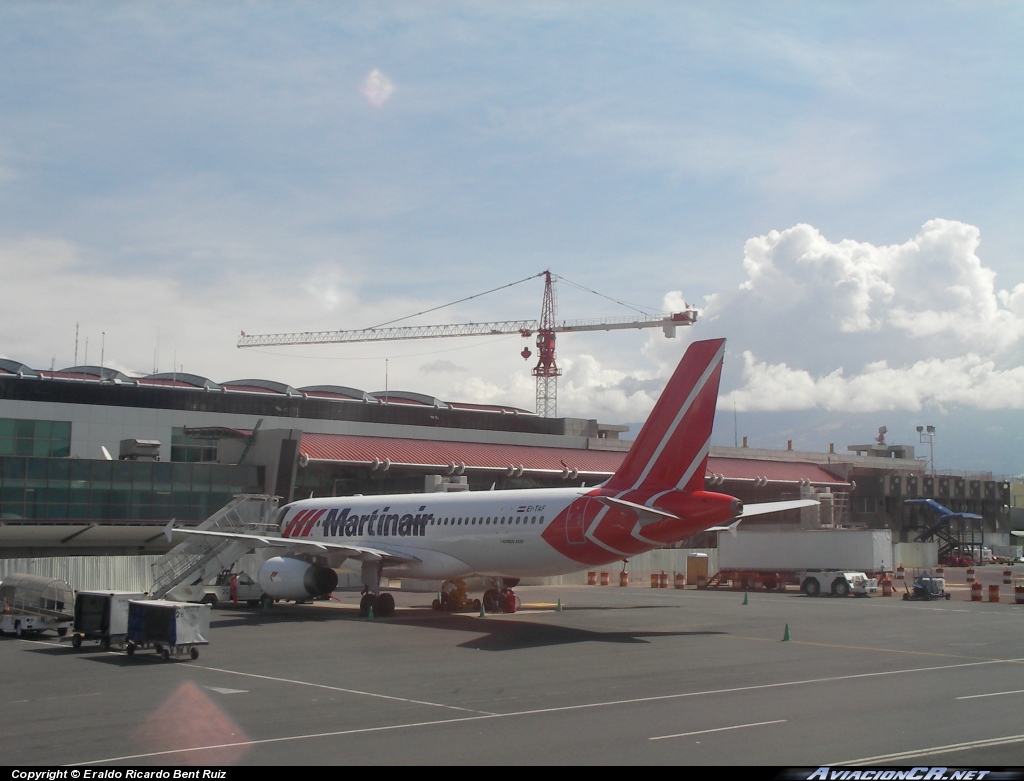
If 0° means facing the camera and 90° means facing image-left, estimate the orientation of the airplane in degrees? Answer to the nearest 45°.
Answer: approximately 135°

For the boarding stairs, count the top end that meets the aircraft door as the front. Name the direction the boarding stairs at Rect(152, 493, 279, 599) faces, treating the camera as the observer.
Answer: facing to the right of the viewer

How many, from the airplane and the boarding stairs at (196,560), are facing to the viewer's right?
1

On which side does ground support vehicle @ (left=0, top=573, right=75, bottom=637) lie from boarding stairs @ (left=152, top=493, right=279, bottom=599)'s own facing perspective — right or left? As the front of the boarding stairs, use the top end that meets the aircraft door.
on its right

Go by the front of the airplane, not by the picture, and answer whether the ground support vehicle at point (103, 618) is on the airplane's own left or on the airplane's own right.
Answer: on the airplane's own left

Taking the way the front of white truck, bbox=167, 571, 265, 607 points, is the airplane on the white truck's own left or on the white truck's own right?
on the white truck's own right

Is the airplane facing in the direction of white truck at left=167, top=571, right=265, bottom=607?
yes
